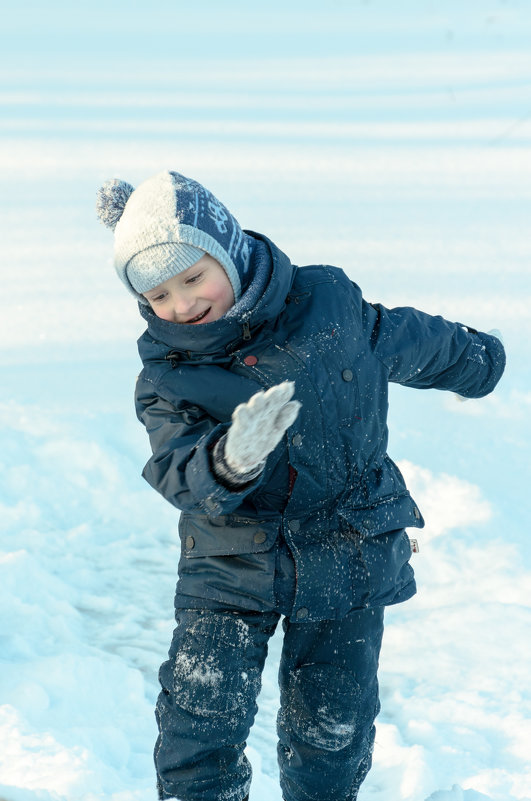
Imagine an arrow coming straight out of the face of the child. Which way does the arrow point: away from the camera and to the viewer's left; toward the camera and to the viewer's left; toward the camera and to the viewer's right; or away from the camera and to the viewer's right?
toward the camera and to the viewer's left

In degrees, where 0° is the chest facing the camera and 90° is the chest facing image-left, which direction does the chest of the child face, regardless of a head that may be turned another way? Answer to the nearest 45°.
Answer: approximately 0°
